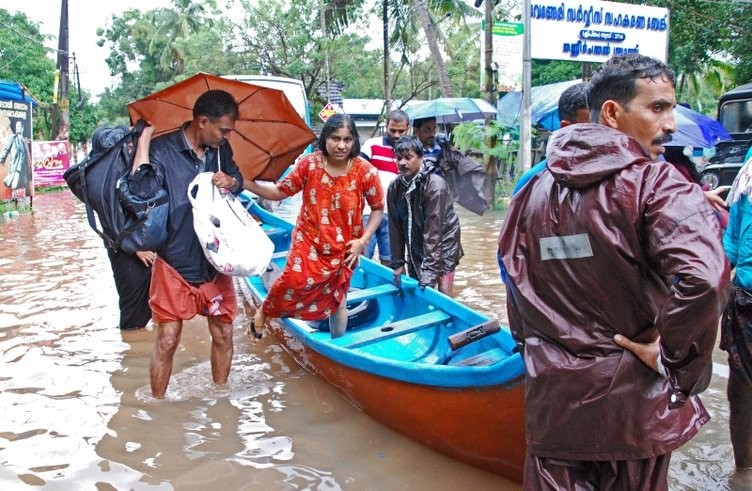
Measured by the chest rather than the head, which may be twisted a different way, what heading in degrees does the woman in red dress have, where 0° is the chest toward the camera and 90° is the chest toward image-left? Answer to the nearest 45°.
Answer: approximately 0°

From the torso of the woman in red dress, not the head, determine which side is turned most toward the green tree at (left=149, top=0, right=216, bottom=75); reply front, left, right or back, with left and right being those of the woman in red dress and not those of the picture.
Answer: back

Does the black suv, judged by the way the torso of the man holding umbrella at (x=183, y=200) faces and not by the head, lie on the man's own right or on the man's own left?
on the man's own left

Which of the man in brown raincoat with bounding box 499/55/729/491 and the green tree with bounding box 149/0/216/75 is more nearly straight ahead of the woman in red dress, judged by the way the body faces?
the man in brown raincoat

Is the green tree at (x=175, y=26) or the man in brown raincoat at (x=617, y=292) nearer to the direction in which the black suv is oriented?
the man in brown raincoat

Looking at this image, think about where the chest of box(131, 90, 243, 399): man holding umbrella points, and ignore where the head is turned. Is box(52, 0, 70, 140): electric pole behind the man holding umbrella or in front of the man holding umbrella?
behind

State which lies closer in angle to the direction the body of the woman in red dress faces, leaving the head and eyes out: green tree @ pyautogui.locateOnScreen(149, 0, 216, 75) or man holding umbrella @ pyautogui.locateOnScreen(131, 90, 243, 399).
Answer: the man holding umbrella

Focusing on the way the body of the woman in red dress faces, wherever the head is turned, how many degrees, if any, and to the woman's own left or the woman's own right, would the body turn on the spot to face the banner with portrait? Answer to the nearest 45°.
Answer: approximately 135° to the woman's own right

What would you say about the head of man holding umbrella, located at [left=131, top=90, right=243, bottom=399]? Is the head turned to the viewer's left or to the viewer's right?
to the viewer's right

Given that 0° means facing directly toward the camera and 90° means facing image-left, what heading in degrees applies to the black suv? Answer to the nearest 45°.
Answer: approximately 45°

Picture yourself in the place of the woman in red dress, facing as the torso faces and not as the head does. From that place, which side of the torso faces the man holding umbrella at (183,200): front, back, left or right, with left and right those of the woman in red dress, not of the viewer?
right

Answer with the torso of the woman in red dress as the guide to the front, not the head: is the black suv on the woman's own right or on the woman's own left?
on the woman's own left

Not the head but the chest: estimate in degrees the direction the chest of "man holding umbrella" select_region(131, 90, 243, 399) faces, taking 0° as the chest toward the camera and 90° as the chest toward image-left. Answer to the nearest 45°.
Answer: approximately 315°

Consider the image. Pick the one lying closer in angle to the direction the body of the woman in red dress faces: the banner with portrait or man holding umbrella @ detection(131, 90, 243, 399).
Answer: the man holding umbrella
